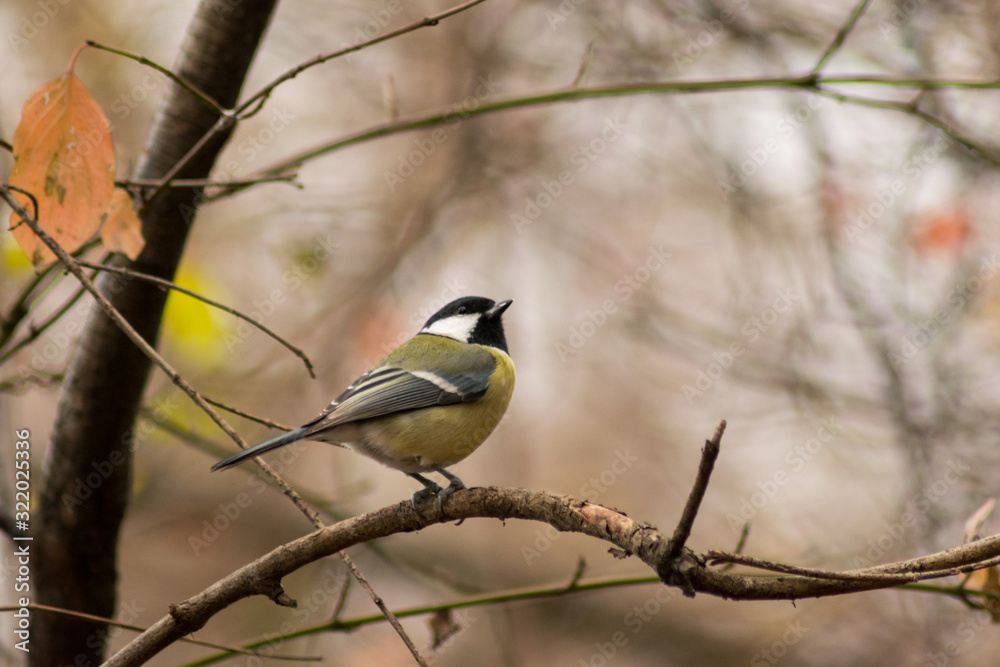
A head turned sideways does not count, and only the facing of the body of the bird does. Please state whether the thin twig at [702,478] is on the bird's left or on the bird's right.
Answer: on the bird's right

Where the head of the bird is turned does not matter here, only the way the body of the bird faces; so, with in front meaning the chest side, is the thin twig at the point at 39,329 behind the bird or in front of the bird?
behind

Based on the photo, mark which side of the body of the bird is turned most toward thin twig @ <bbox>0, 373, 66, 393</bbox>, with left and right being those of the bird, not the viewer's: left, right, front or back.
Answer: back

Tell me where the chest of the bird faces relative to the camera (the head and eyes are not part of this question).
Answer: to the viewer's right

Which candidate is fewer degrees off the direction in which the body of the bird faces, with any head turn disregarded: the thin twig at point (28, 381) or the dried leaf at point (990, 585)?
the dried leaf
